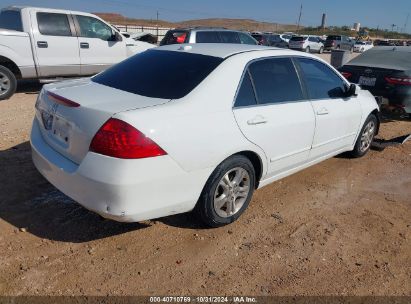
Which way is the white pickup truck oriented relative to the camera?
to the viewer's right

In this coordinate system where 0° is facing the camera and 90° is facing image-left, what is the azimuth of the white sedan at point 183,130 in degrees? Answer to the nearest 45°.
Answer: approximately 225°

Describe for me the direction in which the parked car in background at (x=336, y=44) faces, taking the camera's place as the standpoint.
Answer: facing away from the viewer and to the right of the viewer

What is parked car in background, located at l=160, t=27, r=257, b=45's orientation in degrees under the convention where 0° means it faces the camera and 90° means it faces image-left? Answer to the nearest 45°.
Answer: approximately 225°

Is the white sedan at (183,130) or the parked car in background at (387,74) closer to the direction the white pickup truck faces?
the parked car in background

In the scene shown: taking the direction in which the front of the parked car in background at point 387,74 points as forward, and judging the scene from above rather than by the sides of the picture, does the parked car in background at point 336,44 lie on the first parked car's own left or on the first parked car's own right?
on the first parked car's own left
